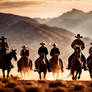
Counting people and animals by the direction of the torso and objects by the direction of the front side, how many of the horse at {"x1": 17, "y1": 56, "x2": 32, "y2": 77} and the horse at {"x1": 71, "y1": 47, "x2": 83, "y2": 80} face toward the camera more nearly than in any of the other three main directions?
2

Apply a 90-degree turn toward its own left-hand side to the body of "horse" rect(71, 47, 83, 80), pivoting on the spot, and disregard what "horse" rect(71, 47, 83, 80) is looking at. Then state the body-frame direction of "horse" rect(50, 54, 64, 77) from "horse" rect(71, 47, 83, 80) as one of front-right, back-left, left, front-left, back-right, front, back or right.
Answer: back-left

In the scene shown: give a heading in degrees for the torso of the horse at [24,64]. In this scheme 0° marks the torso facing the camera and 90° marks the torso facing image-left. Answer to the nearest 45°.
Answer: approximately 0°

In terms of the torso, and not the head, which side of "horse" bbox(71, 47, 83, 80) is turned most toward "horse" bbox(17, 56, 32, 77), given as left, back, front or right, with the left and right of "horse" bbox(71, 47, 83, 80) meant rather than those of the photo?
right

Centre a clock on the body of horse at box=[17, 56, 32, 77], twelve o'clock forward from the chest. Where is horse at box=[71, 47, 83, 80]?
horse at box=[71, 47, 83, 80] is roughly at 10 o'clock from horse at box=[17, 56, 32, 77].

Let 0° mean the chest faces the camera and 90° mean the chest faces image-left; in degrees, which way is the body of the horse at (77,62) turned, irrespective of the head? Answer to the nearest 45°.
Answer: approximately 0°

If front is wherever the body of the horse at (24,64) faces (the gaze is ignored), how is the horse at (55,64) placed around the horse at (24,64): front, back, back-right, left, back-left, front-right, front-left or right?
left
